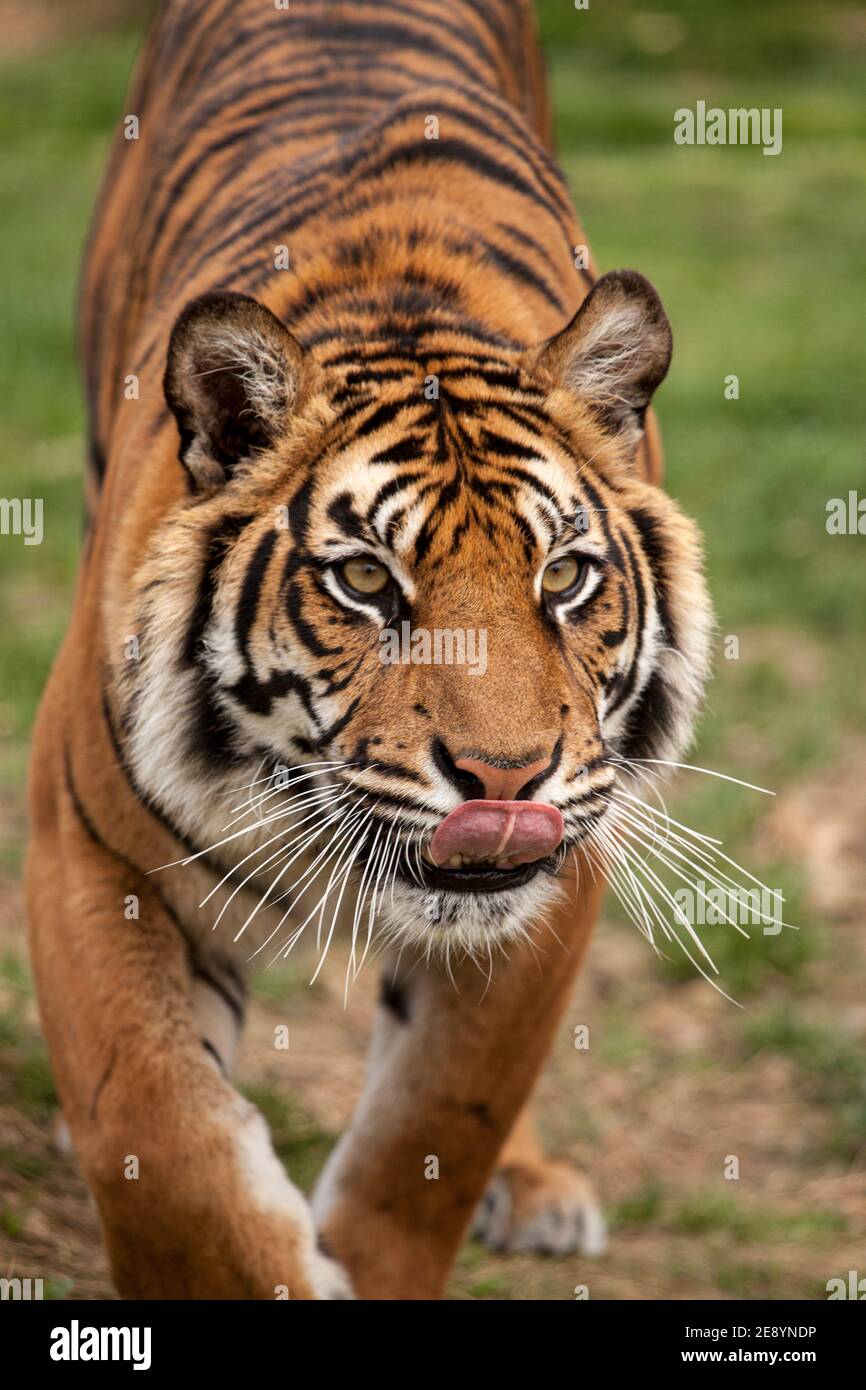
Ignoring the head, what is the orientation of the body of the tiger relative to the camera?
toward the camera
